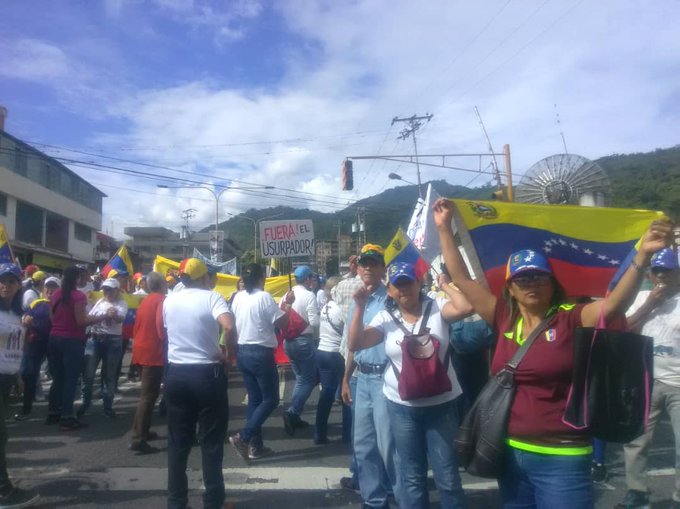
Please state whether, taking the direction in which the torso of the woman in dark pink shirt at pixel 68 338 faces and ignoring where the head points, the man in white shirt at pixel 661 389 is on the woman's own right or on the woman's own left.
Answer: on the woman's own right

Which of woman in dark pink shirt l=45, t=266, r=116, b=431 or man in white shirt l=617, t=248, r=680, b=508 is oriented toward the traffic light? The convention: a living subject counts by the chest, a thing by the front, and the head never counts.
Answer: the woman in dark pink shirt

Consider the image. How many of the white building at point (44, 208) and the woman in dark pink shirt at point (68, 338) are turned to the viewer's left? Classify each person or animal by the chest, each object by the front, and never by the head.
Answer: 0

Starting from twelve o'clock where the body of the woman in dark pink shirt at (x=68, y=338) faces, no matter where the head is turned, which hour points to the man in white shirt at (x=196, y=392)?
The man in white shirt is roughly at 4 o'clock from the woman in dark pink shirt.

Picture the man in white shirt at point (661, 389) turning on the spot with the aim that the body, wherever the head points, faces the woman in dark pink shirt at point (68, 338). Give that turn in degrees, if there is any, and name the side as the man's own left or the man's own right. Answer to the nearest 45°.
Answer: approximately 45° to the man's own right

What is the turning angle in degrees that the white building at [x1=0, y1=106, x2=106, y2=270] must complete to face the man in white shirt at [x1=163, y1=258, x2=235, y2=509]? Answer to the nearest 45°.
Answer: approximately 45° to its right

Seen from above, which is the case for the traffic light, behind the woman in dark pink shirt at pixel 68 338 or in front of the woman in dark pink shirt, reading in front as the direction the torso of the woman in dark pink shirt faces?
in front

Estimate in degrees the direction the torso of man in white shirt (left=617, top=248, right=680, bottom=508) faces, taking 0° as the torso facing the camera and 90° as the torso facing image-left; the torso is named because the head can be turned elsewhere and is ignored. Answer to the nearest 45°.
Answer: approximately 45°

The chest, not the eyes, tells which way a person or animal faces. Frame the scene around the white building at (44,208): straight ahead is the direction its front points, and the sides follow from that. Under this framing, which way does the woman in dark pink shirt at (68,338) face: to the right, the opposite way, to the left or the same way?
to the left

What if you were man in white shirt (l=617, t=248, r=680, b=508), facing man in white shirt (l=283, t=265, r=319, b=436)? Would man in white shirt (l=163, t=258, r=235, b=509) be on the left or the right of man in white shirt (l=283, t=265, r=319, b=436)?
left

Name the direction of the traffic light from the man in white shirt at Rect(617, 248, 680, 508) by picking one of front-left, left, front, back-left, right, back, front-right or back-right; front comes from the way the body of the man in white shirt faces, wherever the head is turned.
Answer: right
